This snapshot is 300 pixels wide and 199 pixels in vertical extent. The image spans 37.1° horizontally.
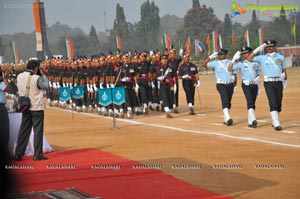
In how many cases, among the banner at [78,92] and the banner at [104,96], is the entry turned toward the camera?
2

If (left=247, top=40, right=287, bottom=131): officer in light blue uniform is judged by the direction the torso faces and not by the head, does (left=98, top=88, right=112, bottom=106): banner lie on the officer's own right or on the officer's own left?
on the officer's own right

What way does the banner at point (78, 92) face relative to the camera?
toward the camera

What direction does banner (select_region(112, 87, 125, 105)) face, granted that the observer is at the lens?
facing the viewer

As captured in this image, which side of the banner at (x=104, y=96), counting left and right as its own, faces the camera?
front

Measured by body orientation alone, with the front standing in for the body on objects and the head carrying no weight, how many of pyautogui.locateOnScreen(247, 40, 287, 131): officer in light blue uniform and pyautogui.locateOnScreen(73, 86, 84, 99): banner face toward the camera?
2

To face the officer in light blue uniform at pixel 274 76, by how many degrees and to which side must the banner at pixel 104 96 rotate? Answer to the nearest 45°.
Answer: approximately 45° to its left

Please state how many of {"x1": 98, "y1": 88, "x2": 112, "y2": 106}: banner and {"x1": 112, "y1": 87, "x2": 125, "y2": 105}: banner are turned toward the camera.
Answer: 2

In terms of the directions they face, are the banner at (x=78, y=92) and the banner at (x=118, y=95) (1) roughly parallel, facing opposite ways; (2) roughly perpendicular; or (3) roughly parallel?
roughly parallel

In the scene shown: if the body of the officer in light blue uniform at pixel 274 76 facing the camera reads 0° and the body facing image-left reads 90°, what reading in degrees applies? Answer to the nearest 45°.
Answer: approximately 0°
